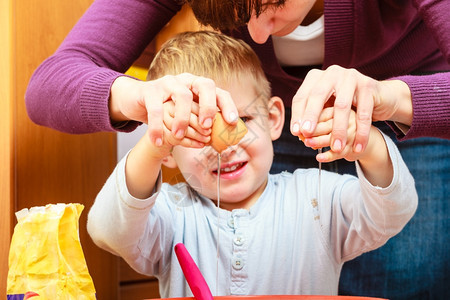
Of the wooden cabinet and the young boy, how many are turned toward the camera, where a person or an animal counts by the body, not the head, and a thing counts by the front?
2

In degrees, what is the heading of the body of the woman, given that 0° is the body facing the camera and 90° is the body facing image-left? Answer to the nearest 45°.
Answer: approximately 45°

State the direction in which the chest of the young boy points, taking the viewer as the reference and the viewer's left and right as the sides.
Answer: facing the viewer

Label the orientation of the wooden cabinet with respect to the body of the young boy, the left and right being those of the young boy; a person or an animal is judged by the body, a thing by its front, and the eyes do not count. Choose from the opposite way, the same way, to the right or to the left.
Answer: the same way

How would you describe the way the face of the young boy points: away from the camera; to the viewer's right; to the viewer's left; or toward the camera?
toward the camera

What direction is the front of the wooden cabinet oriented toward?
toward the camera
